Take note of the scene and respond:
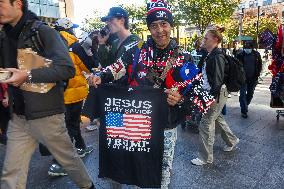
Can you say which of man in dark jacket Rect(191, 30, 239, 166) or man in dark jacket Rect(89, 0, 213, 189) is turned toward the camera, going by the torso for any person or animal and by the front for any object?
man in dark jacket Rect(89, 0, 213, 189)

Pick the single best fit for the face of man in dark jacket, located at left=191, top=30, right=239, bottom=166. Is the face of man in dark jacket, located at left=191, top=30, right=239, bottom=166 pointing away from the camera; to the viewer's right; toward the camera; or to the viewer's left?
to the viewer's left

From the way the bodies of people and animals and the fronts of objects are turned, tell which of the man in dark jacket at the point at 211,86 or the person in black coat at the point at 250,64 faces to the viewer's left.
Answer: the man in dark jacket

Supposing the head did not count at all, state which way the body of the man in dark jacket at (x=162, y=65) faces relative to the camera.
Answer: toward the camera

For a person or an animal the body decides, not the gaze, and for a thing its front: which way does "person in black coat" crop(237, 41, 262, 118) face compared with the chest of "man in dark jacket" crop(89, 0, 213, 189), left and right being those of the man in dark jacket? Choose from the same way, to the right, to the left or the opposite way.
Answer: the same way

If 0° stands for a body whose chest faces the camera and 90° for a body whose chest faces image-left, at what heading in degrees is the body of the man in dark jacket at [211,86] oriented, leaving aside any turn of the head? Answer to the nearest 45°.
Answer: approximately 90°

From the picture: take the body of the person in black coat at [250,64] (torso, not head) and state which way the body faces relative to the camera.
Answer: toward the camera

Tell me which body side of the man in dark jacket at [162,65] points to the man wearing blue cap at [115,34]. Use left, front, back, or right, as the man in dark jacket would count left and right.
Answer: back

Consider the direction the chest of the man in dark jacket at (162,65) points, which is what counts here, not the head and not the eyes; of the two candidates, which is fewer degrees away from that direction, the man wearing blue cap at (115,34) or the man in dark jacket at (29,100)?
the man in dark jacket

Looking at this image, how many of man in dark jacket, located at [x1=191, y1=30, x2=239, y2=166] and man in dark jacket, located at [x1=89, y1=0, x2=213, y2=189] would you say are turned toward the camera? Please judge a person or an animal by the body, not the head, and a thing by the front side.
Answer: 1

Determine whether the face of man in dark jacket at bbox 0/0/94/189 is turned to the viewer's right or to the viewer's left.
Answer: to the viewer's left

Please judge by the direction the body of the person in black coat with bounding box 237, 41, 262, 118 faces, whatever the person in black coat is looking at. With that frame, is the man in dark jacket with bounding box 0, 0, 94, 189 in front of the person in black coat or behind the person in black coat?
in front

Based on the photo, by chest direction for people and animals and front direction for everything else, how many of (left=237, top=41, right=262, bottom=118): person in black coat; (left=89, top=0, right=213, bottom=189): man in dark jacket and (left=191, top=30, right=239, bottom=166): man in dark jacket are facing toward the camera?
2

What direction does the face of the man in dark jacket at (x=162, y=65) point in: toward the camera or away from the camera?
toward the camera
